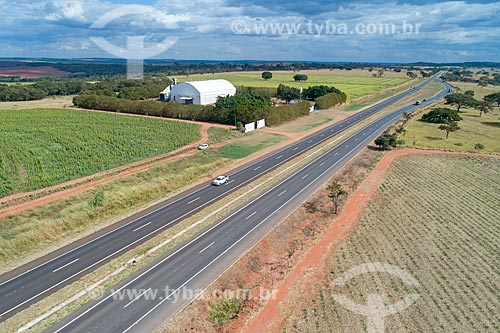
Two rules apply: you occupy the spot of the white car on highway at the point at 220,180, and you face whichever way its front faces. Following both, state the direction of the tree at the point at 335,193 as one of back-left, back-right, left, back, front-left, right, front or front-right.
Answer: left

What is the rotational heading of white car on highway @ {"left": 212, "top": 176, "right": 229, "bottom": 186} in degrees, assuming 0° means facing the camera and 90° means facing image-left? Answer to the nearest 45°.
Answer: approximately 45°
